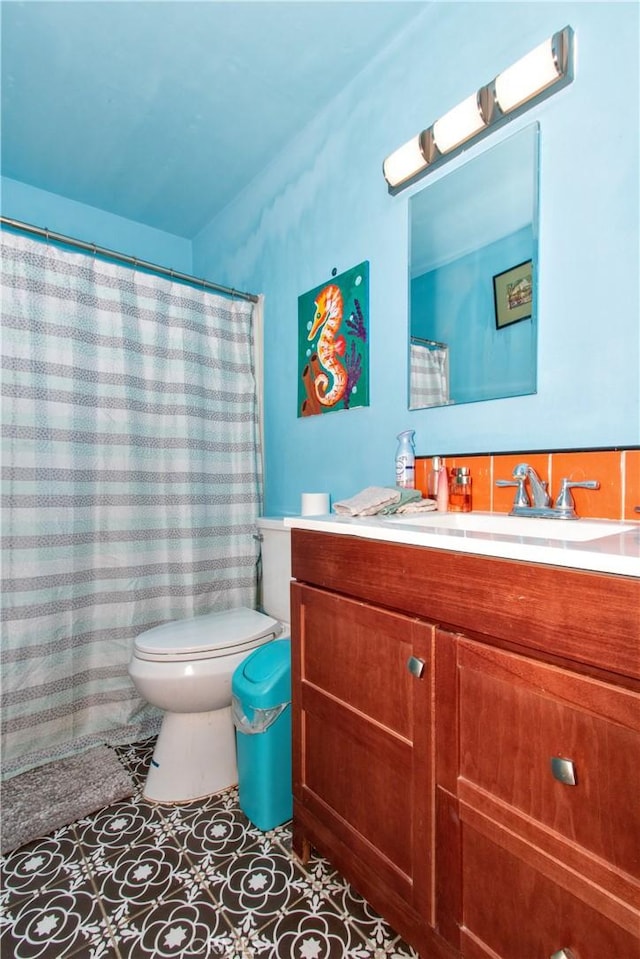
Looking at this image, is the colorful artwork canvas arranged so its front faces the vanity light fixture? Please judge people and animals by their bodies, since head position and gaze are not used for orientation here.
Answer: no

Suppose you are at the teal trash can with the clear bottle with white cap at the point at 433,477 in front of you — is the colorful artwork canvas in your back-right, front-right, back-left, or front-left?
front-left

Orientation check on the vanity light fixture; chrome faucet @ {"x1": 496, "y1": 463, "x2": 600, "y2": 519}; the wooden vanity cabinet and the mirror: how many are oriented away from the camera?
0

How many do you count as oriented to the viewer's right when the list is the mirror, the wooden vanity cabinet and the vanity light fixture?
0

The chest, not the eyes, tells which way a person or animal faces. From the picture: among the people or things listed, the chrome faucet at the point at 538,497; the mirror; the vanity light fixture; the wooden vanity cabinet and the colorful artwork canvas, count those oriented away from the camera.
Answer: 0

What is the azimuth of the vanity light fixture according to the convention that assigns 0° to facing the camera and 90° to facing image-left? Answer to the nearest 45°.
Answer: approximately 45°

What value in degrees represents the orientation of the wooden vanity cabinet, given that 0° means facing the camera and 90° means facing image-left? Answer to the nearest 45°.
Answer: approximately 45°

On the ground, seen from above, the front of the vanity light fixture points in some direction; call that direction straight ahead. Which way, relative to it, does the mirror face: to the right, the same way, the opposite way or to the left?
the same way

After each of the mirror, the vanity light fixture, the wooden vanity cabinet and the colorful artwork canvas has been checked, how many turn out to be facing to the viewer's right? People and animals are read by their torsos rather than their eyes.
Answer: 0

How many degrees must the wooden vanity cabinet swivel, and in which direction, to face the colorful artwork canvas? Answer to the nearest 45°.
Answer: approximately 90° to its right

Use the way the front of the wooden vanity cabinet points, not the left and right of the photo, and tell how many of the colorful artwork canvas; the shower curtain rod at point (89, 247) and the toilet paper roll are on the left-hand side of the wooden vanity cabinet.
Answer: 0

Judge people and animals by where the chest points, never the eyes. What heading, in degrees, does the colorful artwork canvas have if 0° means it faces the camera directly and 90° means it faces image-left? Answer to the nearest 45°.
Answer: approximately 45°

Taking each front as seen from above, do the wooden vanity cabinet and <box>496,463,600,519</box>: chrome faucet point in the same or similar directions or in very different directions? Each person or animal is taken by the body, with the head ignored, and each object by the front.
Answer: same or similar directions

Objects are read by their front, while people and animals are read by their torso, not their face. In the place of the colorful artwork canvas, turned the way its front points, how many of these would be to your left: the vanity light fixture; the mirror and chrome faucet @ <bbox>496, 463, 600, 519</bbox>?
3
